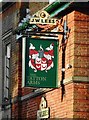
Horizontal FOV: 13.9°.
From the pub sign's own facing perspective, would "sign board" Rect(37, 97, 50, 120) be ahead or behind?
behind

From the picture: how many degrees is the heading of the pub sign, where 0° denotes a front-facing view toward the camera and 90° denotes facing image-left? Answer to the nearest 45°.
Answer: approximately 0°
